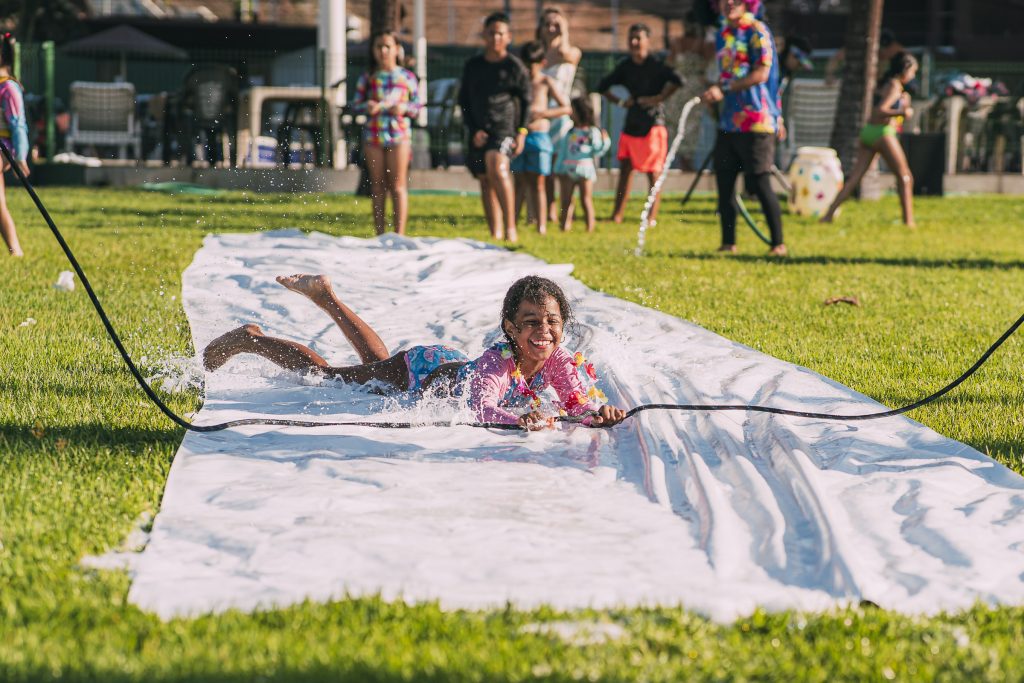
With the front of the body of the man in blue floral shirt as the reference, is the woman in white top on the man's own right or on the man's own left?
on the man's own right

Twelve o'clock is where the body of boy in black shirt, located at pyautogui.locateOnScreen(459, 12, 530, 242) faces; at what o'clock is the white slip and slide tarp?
The white slip and slide tarp is roughly at 12 o'clock from the boy in black shirt.

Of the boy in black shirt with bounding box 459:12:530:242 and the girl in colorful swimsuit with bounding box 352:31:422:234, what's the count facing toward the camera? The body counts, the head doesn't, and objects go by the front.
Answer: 2

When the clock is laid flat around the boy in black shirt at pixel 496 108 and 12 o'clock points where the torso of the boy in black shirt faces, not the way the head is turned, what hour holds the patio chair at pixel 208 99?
The patio chair is roughly at 5 o'clock from the boy in black shirt.

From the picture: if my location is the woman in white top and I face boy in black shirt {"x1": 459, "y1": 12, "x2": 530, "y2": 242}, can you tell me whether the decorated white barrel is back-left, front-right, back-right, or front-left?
back-left

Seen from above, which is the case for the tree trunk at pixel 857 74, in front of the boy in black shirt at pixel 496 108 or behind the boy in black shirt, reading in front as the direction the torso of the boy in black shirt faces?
behind

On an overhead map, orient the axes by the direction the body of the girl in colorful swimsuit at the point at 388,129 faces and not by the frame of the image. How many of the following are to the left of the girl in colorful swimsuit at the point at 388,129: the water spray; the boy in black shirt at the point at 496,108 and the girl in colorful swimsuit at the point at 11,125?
2

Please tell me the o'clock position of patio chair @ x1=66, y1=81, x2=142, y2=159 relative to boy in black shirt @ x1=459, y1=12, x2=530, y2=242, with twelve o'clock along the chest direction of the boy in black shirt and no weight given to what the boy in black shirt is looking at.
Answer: The patio chair is roughly at 5 o'clock from the boy in black shirt.

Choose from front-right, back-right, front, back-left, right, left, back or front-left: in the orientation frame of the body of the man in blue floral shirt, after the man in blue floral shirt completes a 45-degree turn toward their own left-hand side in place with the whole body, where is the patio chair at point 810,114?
back

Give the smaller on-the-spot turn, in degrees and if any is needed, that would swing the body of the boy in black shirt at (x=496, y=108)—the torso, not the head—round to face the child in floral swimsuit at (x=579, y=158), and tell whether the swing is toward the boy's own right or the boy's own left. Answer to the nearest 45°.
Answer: approximately 135° to the boy's own left

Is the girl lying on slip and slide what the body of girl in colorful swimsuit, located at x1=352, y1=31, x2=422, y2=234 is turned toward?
yes

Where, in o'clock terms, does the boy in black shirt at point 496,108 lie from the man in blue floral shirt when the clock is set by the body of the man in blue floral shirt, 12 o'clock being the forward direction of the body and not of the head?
The boy in black shirt is roughly at 2 o'clock from the man in blue floral shirt.

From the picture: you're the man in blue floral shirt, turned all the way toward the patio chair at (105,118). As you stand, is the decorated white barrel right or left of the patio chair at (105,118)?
right

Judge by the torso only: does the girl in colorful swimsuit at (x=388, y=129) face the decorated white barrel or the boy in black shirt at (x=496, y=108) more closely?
the boy in black shirt

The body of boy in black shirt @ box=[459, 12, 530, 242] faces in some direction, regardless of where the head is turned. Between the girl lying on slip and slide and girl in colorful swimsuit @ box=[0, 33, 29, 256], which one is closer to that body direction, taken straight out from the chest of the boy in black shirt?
the girl lying on slip and slide
